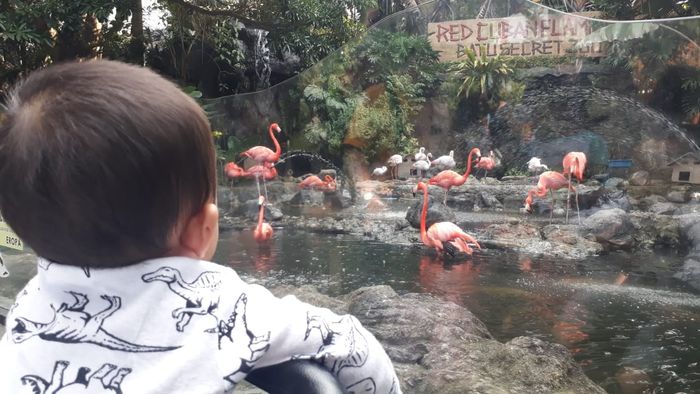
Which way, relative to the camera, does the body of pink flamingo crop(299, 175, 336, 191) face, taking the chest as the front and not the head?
to the viewer's right

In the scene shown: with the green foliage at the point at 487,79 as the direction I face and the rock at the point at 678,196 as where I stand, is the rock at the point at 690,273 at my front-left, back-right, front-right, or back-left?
back-left

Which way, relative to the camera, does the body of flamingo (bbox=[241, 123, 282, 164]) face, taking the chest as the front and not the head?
to the viewer's right

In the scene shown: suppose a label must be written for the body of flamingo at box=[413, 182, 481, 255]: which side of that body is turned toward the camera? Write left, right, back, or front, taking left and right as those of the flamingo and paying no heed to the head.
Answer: left

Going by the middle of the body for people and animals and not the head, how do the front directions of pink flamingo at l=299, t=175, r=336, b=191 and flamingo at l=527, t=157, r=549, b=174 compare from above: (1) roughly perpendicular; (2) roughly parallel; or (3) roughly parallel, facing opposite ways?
roughly parallel

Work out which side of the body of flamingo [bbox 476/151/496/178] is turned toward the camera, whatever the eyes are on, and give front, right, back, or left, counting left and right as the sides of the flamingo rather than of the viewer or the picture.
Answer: right

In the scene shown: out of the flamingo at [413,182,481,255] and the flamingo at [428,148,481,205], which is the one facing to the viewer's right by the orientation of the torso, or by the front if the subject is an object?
the flamingo at [428,148,481,205]

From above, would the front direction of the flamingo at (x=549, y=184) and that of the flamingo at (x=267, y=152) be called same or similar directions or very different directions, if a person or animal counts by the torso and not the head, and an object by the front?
very different directions

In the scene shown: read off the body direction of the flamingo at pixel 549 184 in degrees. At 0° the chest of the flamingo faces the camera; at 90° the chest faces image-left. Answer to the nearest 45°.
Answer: approximately 90°
